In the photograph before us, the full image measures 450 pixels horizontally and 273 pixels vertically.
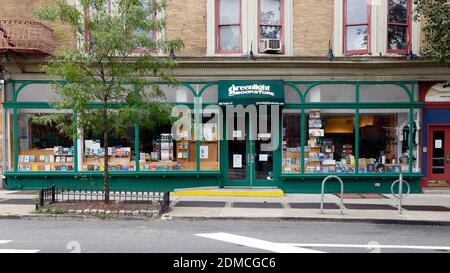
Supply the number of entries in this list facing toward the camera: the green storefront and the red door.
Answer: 2

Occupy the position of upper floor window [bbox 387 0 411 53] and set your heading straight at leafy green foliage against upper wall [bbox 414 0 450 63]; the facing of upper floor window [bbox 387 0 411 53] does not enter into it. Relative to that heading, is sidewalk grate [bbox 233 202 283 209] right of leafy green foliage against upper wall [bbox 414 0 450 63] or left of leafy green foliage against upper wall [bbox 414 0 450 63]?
right

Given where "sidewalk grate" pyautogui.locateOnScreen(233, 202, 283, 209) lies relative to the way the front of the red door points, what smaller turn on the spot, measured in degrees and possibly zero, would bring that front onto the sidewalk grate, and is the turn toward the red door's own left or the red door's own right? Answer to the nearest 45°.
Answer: approximately 45° to the red door's own right

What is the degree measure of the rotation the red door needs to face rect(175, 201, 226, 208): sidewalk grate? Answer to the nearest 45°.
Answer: approximately 45° to its right

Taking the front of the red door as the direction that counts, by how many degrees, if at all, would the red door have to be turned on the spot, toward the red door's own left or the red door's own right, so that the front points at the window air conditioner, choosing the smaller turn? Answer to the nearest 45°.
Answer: approximately 45° to the red door's own right

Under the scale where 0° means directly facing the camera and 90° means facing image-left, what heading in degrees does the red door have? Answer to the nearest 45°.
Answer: approximately 0°
